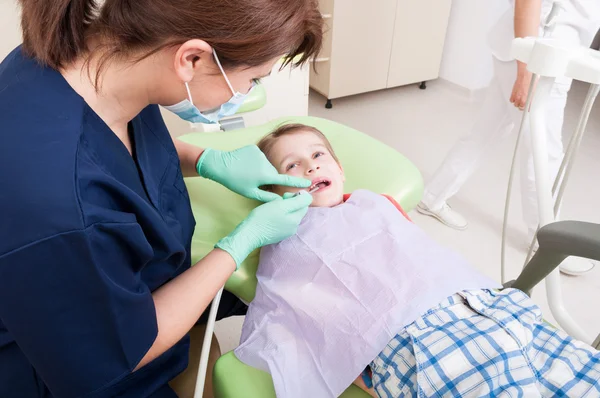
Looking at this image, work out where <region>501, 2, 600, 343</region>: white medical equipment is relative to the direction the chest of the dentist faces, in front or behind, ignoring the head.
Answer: in front

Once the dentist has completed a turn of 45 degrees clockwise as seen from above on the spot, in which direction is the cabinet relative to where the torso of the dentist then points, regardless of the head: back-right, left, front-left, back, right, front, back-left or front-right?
left

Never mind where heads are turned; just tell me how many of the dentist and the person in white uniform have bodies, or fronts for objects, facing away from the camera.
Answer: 0

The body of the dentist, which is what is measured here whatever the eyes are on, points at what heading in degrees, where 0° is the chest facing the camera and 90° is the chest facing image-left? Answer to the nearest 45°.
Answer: approximately 270°

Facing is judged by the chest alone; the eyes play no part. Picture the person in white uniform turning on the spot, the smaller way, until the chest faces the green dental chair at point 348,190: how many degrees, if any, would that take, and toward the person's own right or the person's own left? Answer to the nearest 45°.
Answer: approximately 45° to the person's own right
